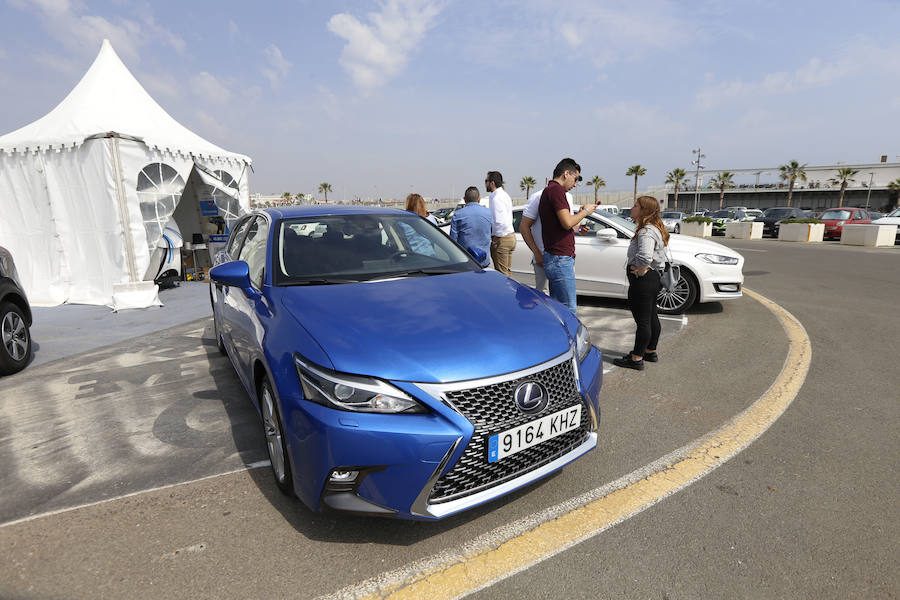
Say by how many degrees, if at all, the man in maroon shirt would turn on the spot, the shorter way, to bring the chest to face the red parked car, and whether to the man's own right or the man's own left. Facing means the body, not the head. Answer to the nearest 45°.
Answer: approximately 45° to the man's own left

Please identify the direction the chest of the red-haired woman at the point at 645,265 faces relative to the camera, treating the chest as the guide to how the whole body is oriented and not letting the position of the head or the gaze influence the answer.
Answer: to the viewer's left

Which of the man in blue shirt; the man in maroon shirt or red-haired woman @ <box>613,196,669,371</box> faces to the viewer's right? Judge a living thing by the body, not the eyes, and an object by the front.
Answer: the man in maroon shirt

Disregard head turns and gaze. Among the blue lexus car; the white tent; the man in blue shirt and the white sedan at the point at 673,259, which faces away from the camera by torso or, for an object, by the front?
the man in blue shirt

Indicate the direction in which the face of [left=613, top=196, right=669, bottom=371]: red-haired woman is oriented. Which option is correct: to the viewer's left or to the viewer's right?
to the viewer's left

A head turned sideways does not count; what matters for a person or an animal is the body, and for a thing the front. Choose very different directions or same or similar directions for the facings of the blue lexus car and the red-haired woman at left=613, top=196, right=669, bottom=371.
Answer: very different directions

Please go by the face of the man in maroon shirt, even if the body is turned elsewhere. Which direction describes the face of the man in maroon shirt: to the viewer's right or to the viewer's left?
to the viewer's right

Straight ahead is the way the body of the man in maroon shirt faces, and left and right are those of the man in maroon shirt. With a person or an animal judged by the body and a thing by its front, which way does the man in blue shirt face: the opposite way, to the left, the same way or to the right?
to the left

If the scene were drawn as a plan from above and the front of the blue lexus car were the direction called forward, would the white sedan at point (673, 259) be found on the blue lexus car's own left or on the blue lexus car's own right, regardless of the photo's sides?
on the blue lexus car's own left

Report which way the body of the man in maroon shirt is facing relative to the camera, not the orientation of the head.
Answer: to the viewer's right

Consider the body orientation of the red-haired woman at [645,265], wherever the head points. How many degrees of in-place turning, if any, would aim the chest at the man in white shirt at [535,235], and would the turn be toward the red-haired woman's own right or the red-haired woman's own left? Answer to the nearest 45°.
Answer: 0° — they already face them

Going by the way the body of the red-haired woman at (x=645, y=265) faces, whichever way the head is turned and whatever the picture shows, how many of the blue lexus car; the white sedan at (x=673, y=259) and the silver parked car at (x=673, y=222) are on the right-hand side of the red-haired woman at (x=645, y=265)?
2

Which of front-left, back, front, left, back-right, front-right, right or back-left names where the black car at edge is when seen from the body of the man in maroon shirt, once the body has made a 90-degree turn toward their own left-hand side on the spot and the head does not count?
left

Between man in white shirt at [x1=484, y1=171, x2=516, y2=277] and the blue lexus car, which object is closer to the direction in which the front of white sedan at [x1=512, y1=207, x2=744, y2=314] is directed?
the blue lexus car

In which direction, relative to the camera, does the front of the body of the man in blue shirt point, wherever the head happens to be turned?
away from the camera
